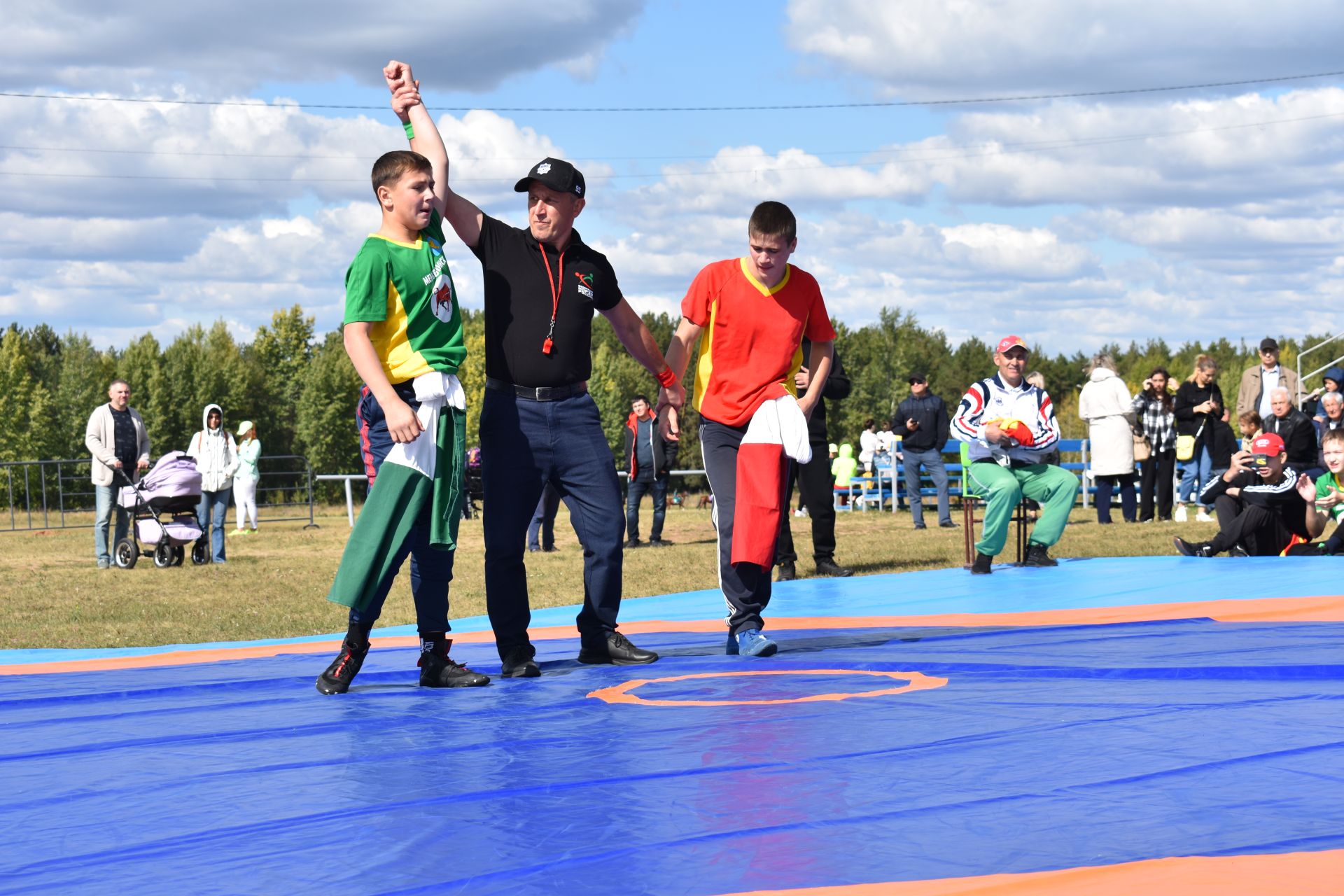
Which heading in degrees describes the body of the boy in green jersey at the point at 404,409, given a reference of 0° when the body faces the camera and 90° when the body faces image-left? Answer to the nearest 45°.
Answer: approximately 315°

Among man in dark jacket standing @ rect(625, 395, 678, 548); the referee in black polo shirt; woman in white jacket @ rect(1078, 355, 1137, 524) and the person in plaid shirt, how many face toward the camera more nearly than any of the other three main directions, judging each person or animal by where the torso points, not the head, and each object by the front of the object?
3

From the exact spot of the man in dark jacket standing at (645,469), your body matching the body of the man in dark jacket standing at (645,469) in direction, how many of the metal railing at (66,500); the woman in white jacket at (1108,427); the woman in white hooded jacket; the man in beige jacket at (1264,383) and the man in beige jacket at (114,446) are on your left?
2

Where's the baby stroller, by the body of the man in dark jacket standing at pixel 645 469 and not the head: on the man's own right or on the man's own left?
on the man's own right

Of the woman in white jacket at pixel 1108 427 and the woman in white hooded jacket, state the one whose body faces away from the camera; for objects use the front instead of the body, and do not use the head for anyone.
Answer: the woman in white jacket

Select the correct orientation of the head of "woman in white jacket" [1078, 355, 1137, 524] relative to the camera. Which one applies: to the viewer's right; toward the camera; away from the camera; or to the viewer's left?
away from the camera

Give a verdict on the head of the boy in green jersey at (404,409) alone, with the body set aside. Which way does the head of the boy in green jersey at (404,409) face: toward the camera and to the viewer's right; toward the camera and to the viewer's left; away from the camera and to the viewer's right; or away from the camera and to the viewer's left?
toward the camera and to the viewer's right

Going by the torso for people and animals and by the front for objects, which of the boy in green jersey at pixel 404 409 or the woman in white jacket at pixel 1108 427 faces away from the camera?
the woman in white jacket

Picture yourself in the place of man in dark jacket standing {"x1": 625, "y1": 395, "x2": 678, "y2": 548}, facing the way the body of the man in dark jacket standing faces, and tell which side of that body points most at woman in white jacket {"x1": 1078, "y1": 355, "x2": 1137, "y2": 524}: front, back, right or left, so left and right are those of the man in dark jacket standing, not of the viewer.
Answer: left

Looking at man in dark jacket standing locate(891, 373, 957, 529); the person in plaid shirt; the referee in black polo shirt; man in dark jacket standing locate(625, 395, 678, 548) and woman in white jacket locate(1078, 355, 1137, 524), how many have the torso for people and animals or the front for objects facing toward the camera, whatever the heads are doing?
4
